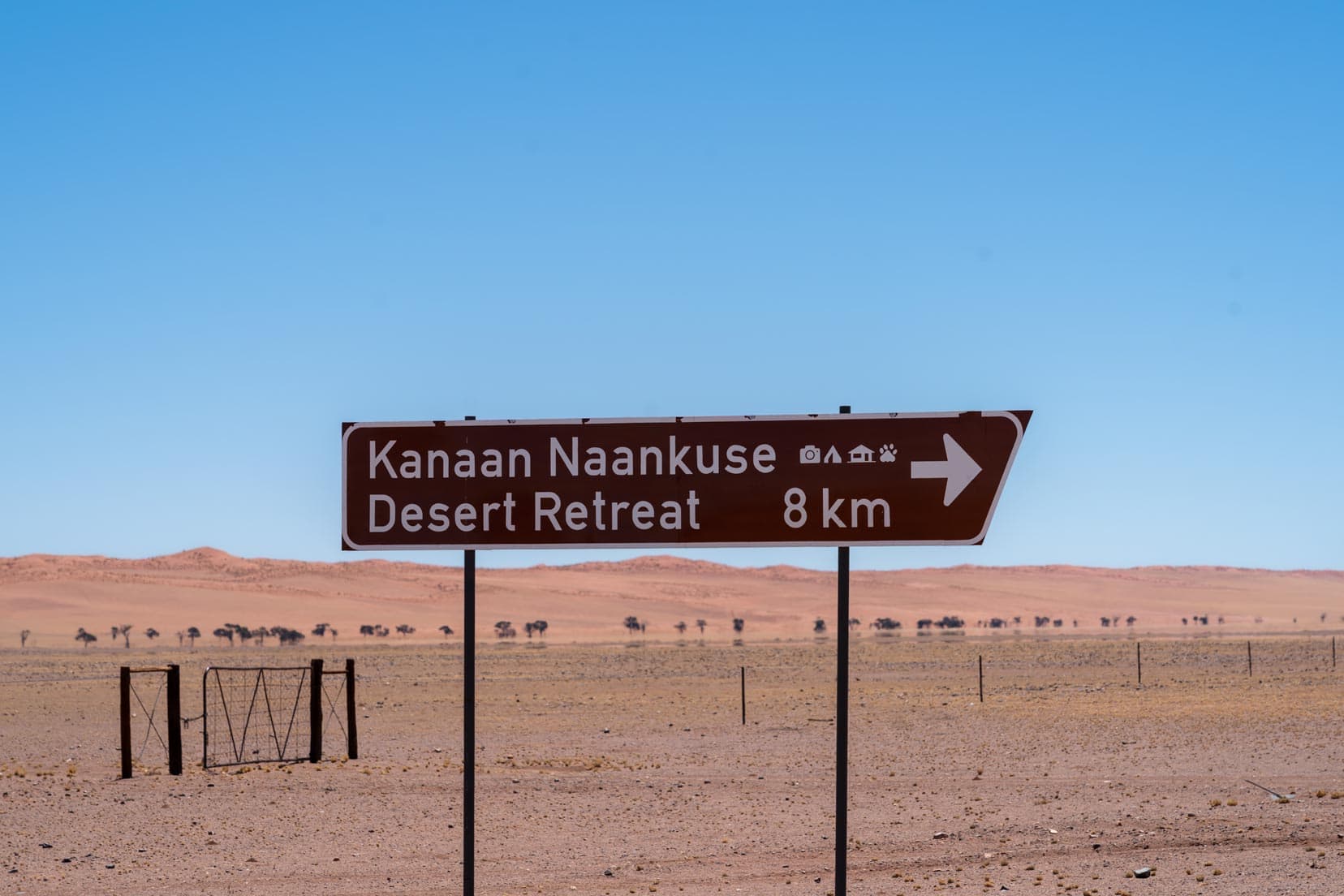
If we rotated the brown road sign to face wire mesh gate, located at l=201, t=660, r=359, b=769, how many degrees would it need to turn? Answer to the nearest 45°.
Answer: approximately 180°

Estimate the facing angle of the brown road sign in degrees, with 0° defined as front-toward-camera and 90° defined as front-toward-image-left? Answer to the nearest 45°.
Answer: approximately 0°

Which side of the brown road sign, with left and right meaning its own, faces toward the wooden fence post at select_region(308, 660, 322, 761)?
back

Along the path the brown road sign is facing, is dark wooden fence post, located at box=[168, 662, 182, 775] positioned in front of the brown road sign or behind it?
behind

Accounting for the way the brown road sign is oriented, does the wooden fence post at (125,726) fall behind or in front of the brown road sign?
behind
